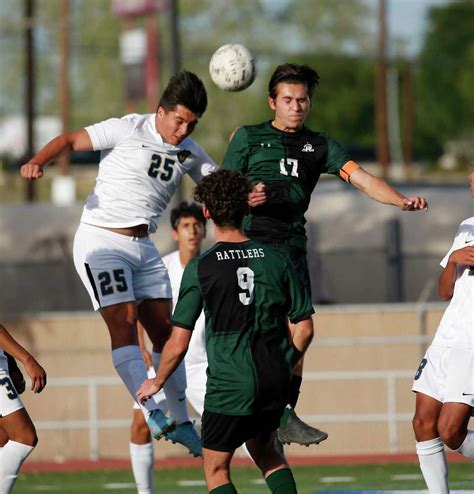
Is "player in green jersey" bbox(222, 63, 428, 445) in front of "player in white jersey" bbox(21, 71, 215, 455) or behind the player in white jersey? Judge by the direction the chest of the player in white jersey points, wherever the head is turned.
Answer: in front

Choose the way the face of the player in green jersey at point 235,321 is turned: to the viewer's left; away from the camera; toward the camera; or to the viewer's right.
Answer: away from the camera

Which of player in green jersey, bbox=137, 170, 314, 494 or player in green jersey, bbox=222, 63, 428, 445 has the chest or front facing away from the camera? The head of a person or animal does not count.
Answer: player in green jersey, bbox=137, 170, 314, 494

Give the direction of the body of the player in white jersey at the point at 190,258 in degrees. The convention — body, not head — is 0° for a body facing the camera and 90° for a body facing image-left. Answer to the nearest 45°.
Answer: approximately 315°

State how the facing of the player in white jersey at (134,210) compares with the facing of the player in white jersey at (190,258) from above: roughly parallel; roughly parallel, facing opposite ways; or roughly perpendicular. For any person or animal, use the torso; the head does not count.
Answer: roughly parallel

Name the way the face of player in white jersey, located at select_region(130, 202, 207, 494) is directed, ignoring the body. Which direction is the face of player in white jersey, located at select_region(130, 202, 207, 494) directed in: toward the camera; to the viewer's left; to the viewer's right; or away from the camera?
toward the camera

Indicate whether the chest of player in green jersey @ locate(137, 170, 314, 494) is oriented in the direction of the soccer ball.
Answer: yes

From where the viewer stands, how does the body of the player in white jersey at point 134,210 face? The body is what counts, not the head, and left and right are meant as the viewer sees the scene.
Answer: facing the viewer and to the right of the viewer

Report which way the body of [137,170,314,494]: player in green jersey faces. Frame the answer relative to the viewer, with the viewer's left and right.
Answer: facing away from the viewer

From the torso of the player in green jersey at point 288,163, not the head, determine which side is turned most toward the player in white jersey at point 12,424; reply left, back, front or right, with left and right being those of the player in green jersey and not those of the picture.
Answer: right

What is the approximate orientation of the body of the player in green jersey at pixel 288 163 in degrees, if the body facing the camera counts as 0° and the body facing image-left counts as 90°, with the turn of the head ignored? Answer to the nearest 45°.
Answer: approximately 0°

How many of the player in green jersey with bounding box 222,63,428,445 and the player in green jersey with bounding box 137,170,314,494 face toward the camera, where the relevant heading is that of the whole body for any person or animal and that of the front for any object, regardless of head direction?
1
